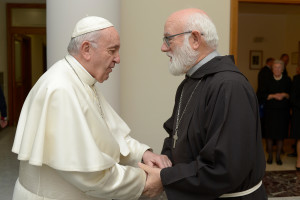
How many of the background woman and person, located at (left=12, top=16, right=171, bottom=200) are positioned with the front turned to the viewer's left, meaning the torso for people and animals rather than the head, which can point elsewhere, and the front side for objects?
0

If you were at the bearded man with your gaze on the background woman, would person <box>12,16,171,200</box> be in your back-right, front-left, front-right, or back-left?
back-left

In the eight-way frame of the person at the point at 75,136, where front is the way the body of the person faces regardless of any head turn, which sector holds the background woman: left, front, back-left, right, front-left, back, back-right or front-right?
front-left

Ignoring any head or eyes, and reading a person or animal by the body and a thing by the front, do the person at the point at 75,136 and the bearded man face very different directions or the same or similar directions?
very different directions

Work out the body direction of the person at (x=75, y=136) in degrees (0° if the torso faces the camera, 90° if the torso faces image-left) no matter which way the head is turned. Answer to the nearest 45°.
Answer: approximately 270°

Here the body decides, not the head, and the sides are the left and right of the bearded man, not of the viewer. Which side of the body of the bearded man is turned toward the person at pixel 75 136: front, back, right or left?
front

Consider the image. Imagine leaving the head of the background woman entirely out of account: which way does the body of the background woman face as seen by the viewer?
toward the camera

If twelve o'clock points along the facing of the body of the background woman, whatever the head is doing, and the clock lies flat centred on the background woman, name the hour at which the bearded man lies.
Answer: The bearded man is roughly at 12 o'clock from the background woman.

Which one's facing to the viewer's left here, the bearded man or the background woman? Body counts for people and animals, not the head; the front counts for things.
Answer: the bearded man

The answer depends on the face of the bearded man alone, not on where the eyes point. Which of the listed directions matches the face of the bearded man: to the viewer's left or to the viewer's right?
to the viewer's left

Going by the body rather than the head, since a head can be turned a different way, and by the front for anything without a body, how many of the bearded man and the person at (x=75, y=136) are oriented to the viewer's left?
1

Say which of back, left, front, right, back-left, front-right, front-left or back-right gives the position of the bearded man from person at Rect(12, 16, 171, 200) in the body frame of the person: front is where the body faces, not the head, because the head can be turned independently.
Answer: front

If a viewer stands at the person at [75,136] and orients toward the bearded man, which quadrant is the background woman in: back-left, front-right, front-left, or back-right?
front-left

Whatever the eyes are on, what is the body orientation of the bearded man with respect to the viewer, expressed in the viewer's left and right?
facing to the left of the viewer

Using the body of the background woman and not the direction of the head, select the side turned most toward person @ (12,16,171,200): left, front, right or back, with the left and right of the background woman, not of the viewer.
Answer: front
